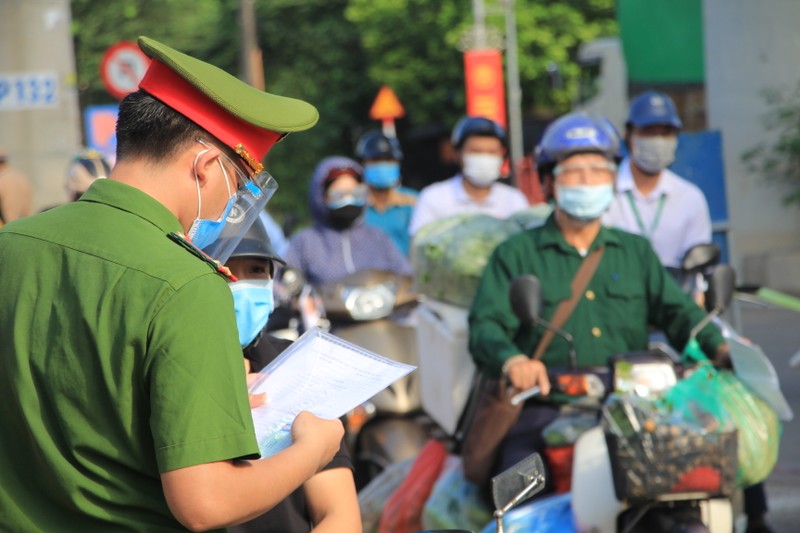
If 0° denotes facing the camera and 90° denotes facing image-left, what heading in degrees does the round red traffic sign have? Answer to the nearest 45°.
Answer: approximately 0°

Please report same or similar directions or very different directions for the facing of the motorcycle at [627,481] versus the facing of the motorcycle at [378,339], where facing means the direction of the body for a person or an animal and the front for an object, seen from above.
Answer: same or similar directions

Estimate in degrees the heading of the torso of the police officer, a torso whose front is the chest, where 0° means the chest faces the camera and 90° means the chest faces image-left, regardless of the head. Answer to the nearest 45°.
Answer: approximately 225°

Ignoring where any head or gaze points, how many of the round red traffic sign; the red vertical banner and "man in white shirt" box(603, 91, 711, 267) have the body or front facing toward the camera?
3

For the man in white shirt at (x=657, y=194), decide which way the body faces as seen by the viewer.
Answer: toward the camera

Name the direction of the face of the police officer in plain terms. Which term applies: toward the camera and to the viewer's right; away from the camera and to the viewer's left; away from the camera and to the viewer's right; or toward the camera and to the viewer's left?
away from the camera and to the viewer's right

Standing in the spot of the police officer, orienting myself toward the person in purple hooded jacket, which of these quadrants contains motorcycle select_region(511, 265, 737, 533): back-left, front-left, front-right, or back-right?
front-right

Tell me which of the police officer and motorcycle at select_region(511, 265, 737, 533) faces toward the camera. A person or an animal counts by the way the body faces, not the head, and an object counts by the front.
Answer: the motorcycle

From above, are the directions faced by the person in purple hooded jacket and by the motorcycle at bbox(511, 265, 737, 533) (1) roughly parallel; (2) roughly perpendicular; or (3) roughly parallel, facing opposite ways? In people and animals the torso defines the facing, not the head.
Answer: roughly parallel

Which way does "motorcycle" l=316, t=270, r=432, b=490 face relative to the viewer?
toward the camera

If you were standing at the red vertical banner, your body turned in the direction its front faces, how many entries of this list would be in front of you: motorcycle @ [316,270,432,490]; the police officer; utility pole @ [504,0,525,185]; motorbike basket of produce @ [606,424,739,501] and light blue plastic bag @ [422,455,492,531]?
4

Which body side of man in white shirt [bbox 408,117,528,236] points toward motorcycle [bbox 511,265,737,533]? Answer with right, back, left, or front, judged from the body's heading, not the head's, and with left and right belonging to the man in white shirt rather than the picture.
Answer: front

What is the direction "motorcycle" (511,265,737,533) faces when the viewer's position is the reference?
facing the viewer

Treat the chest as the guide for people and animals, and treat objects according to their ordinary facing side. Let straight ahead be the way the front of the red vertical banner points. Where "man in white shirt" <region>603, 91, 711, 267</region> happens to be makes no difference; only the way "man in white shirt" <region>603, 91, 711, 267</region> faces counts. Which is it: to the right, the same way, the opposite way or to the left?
the same way

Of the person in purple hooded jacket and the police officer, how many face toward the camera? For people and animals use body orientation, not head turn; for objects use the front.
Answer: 1

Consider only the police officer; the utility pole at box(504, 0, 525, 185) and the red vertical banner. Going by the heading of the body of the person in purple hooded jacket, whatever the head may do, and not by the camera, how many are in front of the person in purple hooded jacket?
1

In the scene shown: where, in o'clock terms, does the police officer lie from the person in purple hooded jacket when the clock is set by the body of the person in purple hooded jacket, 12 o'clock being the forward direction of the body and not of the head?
The police officer is roughly at 12 o'clock from the person in purple hooded jacket.

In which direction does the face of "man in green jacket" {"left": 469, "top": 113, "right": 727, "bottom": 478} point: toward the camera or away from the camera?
toward the camera

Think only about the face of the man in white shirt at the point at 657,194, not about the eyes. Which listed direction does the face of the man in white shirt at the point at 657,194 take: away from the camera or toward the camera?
toward the camera

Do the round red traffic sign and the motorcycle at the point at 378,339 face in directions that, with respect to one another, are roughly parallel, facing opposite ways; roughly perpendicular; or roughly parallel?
roughly parallel

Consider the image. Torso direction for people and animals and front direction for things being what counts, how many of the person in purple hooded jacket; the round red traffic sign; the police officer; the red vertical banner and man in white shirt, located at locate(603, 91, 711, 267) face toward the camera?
4

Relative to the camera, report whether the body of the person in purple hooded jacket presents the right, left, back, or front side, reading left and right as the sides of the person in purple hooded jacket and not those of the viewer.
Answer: front

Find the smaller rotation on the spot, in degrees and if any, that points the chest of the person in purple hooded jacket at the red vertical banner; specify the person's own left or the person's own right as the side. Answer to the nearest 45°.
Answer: approximately 180°

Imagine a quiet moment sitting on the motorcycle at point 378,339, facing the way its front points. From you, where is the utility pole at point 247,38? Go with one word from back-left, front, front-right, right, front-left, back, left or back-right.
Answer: back
